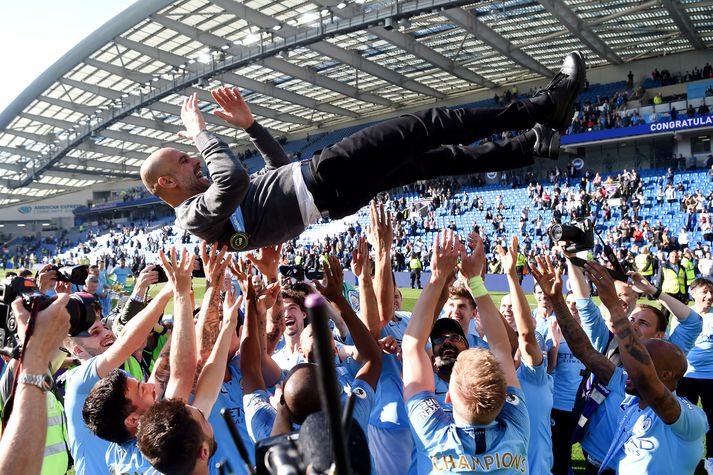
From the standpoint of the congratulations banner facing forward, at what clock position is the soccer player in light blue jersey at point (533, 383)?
The soccer player in light blue jersey is roughly at 12 o'clock from the congratulations banner.

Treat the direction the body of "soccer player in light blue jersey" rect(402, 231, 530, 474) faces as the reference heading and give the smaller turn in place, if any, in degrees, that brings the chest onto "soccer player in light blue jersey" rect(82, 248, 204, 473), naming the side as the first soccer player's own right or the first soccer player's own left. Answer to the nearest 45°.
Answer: approximately 90° to the first soccer player's own left

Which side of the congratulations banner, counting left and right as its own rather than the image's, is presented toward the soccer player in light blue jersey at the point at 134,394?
front

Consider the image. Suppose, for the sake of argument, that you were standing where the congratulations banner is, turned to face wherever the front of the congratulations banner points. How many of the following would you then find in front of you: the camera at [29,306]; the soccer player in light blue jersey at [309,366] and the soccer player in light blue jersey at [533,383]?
3

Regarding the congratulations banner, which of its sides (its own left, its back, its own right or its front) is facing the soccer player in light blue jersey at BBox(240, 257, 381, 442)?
front

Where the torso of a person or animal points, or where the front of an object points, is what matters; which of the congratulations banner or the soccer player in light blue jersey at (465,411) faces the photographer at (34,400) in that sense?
the congratulations banner

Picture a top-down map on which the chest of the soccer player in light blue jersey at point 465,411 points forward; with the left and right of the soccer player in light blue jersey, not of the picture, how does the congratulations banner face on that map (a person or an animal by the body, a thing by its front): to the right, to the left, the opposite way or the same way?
the opposite way

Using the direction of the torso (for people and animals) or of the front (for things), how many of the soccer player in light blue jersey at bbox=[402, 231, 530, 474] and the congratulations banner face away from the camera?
1

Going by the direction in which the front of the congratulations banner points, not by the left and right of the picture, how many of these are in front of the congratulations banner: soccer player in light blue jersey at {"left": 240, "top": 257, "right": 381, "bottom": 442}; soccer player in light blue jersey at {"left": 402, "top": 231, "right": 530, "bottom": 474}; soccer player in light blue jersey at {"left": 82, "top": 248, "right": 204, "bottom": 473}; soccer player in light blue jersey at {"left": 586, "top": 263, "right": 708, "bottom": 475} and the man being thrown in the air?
5

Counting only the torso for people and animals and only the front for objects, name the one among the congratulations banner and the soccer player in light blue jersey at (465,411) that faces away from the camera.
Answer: the soccer player in light blue jersey

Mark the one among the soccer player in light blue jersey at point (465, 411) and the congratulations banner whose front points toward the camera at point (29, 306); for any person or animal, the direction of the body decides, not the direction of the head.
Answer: the congratulations banner

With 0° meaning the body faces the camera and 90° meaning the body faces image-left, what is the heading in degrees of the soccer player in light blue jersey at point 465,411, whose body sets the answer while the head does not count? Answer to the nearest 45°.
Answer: approximately 180°

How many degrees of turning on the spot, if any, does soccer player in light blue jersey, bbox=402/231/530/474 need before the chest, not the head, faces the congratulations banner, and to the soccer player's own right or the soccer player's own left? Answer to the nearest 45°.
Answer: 0° — they already face it

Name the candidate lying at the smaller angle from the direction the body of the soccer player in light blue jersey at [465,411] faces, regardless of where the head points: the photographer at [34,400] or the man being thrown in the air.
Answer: the man being thrown in the air
